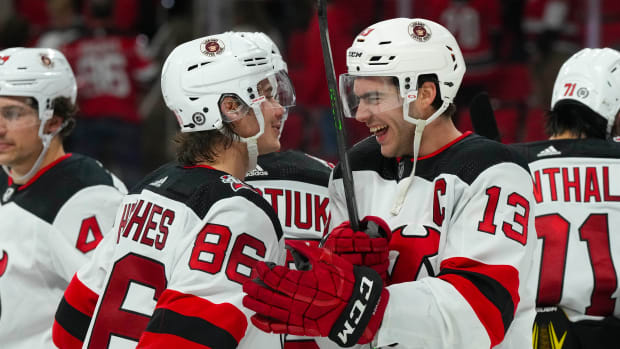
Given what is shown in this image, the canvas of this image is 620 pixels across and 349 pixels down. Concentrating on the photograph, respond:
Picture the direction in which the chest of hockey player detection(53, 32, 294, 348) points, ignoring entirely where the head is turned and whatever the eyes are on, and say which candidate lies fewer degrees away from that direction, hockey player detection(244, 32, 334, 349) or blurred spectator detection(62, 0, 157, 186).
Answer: the hockey player

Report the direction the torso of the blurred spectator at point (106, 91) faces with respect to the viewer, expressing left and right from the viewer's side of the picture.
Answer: facing away from the viewer

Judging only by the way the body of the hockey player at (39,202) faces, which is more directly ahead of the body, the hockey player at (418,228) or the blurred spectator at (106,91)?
the hockey player

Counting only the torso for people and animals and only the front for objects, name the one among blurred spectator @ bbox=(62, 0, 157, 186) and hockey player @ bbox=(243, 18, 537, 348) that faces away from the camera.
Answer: the blurred spectator

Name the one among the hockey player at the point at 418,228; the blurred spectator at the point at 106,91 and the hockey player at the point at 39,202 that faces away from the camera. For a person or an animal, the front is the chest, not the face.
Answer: the blurred spectator

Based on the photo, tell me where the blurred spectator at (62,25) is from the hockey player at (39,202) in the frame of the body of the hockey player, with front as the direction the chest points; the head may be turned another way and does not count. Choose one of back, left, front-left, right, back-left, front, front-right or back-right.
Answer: back-right

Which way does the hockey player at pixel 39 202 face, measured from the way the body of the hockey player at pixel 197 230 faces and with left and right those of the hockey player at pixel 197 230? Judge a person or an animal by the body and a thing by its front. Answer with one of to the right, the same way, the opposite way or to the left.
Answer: the opposite way

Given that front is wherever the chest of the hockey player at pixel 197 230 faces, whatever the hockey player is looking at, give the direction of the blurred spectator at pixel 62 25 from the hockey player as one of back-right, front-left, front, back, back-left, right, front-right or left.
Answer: front-left

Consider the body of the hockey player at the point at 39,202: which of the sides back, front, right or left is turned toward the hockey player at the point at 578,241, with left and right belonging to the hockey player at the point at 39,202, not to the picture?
left

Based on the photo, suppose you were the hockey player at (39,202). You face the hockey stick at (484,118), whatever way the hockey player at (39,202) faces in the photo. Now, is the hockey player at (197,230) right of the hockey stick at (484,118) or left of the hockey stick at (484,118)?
right
